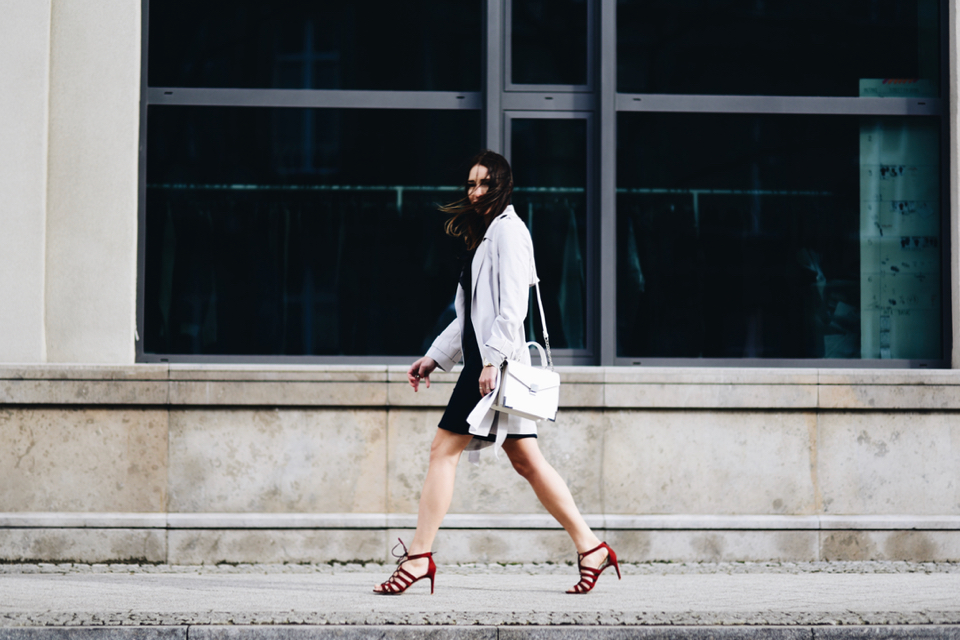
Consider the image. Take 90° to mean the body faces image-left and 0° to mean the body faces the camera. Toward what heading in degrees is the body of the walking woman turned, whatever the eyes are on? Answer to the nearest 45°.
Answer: approximately 90°

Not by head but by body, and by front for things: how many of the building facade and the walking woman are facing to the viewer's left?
1

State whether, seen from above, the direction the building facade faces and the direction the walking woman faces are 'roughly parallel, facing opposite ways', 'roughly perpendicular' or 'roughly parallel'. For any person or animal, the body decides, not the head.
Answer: roughly perpendicular

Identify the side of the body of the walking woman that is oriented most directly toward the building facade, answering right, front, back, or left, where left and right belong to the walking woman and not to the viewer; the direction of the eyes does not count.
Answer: right

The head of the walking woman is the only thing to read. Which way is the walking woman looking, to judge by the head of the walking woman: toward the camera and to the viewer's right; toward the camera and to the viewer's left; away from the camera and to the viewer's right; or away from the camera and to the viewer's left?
toward the camera and to the viewer's left

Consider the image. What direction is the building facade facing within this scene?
toward the camera

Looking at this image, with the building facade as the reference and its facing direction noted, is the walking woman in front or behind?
in front
